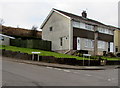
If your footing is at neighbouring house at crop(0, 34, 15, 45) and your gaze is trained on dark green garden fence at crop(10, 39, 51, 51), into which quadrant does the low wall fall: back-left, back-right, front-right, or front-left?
front-right

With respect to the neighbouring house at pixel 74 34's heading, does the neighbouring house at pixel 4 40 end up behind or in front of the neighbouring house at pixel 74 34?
behind

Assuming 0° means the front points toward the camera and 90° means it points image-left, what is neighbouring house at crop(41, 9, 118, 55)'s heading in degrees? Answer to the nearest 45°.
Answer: approximately 315°

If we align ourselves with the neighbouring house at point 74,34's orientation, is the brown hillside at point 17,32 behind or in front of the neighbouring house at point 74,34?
behind

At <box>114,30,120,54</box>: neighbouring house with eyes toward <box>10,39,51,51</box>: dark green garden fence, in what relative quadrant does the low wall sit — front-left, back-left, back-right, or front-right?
front-left

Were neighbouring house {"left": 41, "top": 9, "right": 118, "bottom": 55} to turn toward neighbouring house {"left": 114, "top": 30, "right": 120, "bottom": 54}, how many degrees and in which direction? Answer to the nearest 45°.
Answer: approximately 90° to its left

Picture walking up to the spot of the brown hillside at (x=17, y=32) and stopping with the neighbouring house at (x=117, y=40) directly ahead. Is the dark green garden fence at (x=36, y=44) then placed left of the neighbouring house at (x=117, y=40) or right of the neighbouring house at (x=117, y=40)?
right
